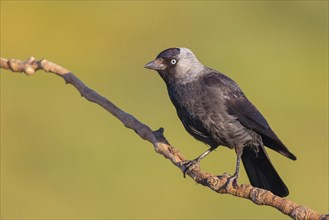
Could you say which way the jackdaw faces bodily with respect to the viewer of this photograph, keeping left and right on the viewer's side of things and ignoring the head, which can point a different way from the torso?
facing to the left of the viewer
